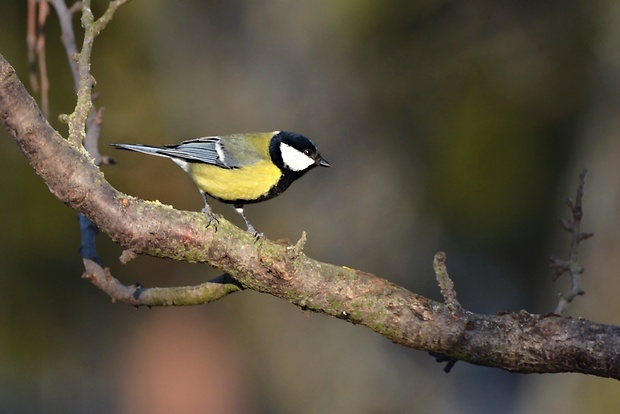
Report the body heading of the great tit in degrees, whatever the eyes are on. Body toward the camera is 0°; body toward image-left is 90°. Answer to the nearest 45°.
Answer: approximately 270°
